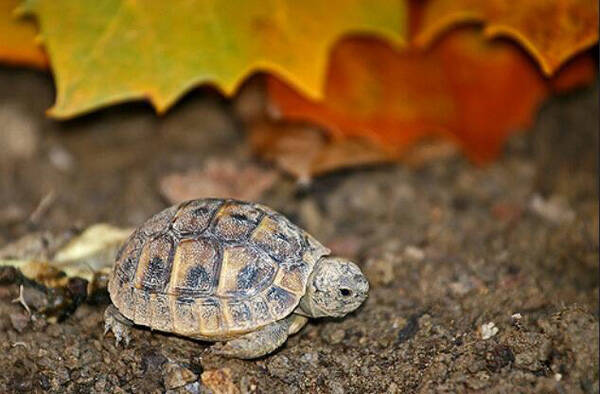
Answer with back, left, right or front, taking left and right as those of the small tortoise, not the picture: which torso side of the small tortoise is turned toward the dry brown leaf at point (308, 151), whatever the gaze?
left

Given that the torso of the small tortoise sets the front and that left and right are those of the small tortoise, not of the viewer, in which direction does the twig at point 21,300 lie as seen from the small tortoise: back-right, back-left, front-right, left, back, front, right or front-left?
back

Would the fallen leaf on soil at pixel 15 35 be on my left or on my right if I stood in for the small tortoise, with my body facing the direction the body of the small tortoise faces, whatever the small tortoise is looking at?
on my left

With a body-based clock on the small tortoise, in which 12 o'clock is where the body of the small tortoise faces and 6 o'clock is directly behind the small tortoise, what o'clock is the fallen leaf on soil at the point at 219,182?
The fallen leaf on soil is roughly at 9 o'clock from the small tortoise.

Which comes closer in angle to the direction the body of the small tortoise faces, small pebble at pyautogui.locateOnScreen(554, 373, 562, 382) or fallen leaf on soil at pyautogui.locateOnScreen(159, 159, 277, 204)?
the small pebble

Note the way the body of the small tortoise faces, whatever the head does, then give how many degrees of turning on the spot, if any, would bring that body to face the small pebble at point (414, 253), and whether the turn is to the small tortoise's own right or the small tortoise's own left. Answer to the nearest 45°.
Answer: approximately 45° to the small tortoise's own left

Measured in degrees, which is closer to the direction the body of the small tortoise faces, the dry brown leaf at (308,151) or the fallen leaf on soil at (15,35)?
the dry brown leaf

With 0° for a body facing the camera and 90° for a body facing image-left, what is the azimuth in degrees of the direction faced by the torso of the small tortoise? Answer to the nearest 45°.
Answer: approximately 270°

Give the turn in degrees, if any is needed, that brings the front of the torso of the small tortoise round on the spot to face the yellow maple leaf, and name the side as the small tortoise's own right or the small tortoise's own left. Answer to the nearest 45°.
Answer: approximately 90° to the small tortoise's own left

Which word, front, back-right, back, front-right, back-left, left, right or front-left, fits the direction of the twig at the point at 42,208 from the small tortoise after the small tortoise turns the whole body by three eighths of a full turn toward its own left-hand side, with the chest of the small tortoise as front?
front

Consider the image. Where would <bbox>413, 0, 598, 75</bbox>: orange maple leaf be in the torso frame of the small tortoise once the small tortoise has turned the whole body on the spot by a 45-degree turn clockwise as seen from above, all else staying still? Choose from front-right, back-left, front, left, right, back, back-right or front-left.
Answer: left

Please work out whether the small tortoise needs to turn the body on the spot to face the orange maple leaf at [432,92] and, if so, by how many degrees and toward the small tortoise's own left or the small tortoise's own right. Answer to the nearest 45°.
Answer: approximately 45° to the small tortoise's own left
